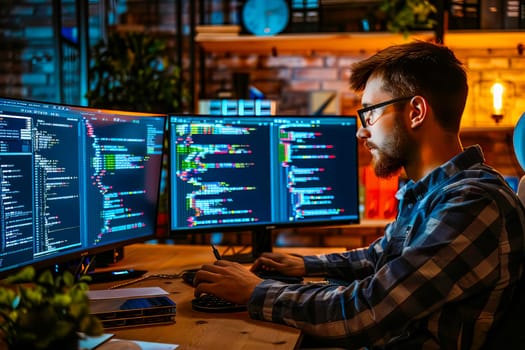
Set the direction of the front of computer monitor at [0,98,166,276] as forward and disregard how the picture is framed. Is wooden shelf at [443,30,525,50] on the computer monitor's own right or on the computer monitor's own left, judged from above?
on the computer monitor's own left

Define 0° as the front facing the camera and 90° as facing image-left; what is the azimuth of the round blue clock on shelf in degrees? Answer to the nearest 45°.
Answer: approximately 0°

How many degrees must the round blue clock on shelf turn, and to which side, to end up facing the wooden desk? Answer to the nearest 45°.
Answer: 0° — it already faces it

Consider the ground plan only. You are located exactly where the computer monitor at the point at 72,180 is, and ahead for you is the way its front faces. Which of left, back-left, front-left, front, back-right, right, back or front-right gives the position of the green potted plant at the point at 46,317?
front-right

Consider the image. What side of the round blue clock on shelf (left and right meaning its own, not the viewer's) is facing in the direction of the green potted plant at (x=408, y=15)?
left

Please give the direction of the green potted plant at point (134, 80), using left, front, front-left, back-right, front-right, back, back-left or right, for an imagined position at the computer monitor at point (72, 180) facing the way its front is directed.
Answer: back-left

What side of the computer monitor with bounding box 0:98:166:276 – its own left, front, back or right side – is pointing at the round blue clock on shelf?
left

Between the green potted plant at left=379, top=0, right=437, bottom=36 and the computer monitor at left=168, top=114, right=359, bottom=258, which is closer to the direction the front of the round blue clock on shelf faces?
the computer monitor

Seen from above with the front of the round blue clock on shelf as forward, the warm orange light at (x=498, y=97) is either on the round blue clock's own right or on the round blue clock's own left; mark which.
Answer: on the round blue clock's own left

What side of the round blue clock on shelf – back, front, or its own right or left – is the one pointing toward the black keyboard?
front

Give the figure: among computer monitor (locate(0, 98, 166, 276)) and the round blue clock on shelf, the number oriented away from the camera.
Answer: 0

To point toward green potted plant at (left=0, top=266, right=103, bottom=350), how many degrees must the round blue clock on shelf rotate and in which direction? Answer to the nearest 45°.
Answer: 0° — it already faces it

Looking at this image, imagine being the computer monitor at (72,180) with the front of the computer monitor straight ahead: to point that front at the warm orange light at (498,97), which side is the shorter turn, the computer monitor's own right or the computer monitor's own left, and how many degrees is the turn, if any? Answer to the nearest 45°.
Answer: approximately 90° to the computer monitor's own left

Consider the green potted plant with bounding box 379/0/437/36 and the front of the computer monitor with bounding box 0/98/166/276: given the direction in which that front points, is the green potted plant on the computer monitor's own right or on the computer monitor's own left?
on the computer monitor's own left
